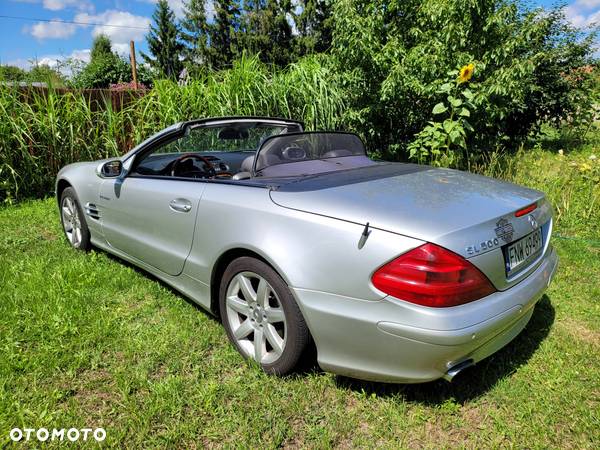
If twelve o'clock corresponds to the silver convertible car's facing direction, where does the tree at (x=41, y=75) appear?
The tree is roughly at 12 o'clock from the silver convertible car.

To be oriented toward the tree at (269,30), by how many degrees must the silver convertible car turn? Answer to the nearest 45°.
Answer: approximately 45° to its right

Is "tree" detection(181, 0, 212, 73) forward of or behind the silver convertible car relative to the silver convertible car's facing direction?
forward

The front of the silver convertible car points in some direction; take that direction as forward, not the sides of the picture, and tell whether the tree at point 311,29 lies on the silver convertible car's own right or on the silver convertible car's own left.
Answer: on the silver convertible car's own right

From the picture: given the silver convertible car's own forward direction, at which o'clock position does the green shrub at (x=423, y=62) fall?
The green shrub is roughly at 2 o'clock from the silver convertible car.

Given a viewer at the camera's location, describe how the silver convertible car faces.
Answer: facing away from the viewer and to the left of the viewer

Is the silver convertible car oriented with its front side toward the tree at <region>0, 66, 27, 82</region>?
yes

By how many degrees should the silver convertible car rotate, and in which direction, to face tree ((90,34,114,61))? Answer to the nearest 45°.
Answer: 0° — it already faces it

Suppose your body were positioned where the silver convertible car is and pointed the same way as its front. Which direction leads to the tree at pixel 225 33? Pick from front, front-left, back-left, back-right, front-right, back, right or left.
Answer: front-right

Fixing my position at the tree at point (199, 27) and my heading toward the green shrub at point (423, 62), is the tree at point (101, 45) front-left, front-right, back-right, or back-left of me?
back-right
